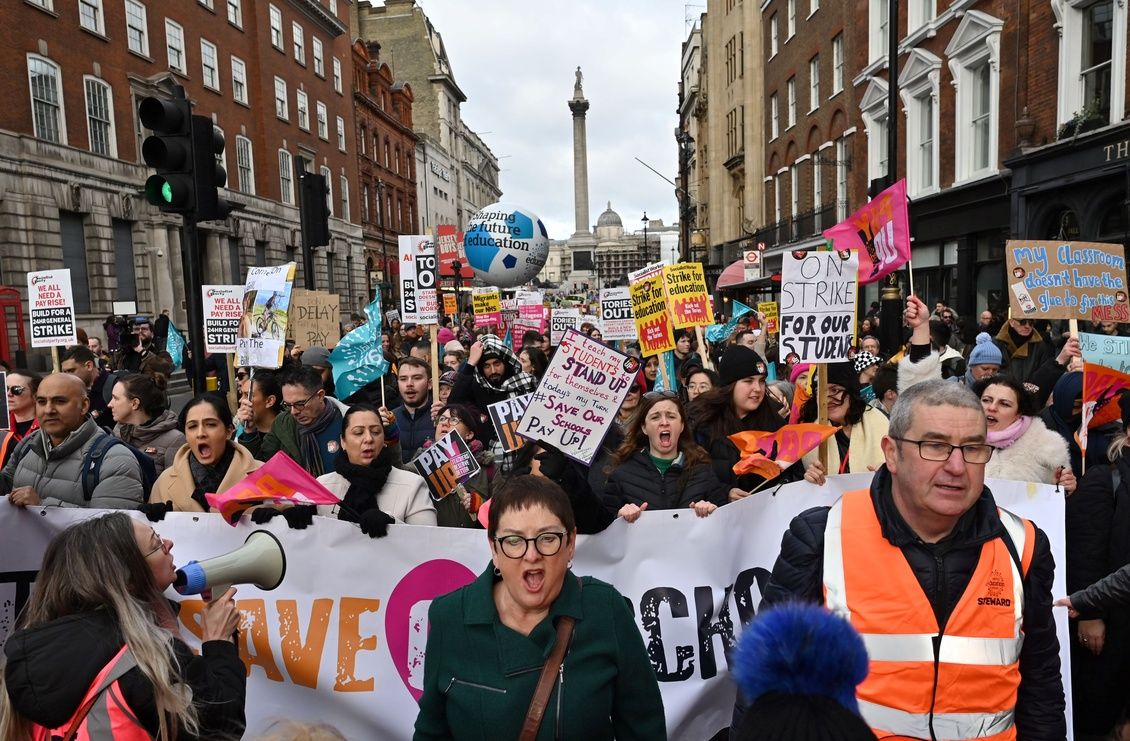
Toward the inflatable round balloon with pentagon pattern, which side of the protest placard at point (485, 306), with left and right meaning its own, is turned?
back

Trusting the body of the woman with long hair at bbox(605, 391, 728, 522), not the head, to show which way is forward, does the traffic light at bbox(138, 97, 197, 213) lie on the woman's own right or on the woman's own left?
on the woman's own right

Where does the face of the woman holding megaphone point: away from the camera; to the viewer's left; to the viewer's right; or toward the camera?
to the viewer's right

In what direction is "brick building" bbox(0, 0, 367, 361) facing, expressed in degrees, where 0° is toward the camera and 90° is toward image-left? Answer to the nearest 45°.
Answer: approximately 315°

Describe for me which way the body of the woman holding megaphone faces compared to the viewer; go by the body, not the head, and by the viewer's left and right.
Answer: facing away from the viewer and to the right of the viewer

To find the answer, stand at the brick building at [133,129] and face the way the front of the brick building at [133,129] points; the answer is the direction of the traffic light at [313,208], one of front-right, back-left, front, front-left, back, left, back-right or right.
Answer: front-right
